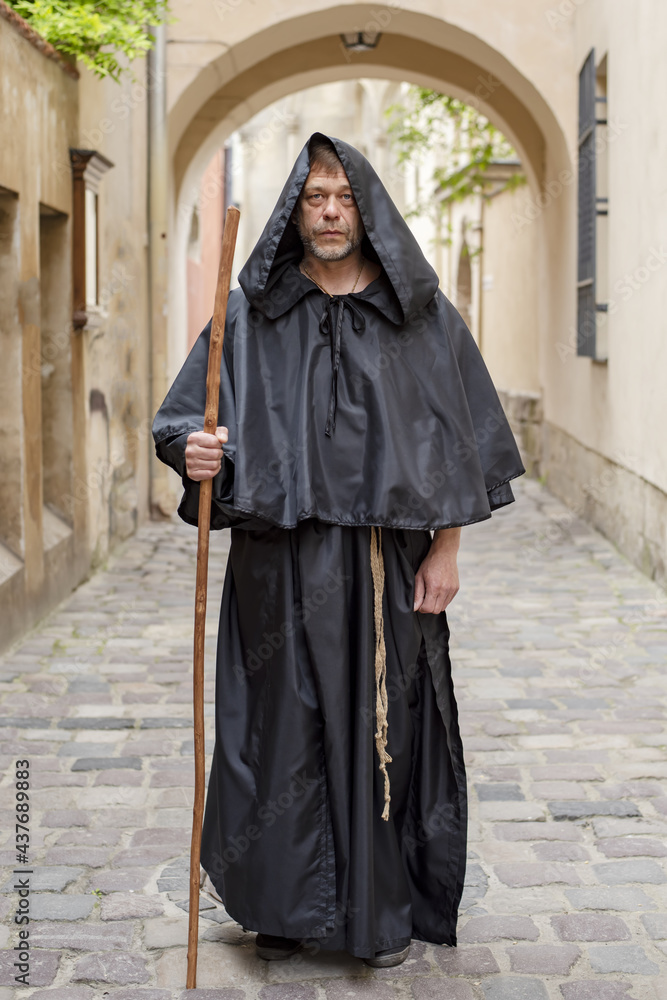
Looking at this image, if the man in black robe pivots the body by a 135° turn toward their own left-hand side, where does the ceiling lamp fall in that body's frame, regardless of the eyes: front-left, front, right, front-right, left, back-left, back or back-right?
front-left

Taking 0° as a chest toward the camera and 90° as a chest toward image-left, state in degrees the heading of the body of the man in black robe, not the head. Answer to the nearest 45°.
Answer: approximately 0°

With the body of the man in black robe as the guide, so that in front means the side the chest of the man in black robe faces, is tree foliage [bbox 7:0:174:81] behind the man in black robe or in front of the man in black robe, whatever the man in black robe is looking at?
behind

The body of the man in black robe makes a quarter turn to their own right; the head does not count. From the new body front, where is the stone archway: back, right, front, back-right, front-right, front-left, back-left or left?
right
